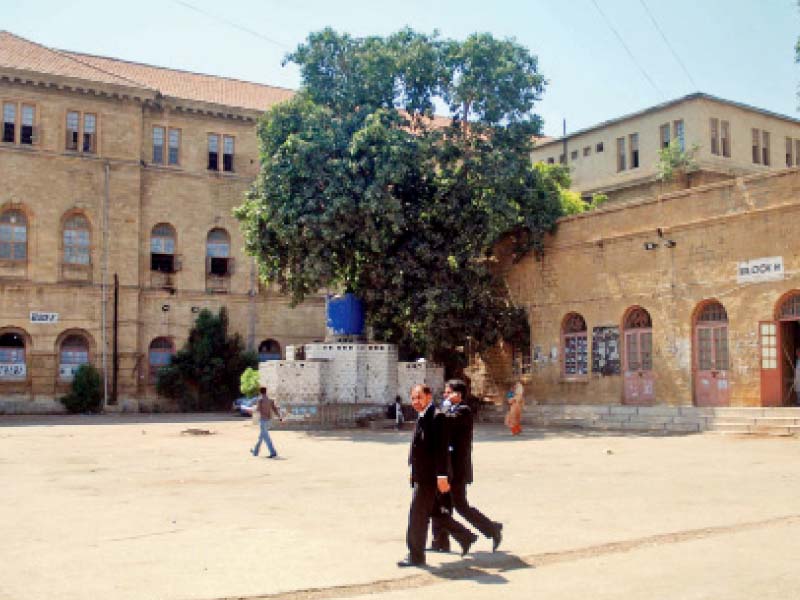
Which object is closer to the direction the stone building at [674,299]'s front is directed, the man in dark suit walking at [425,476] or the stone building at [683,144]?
the man in dark suit walking

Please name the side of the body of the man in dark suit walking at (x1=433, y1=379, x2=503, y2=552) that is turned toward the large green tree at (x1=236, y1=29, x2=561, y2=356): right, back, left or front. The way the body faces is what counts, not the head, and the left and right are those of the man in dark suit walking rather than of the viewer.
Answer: right

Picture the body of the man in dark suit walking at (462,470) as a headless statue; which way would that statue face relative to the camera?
to the viewer's left

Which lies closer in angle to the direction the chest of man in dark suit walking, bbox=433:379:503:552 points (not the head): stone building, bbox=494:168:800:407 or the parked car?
the parked car

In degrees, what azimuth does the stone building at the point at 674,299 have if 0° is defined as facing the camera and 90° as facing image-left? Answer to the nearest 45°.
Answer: approximately 45°

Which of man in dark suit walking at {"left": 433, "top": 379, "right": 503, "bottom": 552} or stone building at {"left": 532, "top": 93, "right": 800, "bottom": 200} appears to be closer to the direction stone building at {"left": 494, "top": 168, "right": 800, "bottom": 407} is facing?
the man in dark suit walking

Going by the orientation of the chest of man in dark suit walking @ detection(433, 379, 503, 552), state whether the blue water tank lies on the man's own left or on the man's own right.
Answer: on the man's own right

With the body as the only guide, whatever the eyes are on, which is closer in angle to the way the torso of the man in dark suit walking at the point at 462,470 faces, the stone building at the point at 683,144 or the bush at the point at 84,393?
the bush

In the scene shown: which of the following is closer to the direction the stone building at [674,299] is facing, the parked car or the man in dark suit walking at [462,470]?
the man in dark suit walking

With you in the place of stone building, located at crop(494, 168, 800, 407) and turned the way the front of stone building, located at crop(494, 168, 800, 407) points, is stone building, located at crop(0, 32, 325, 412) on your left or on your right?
on your right
